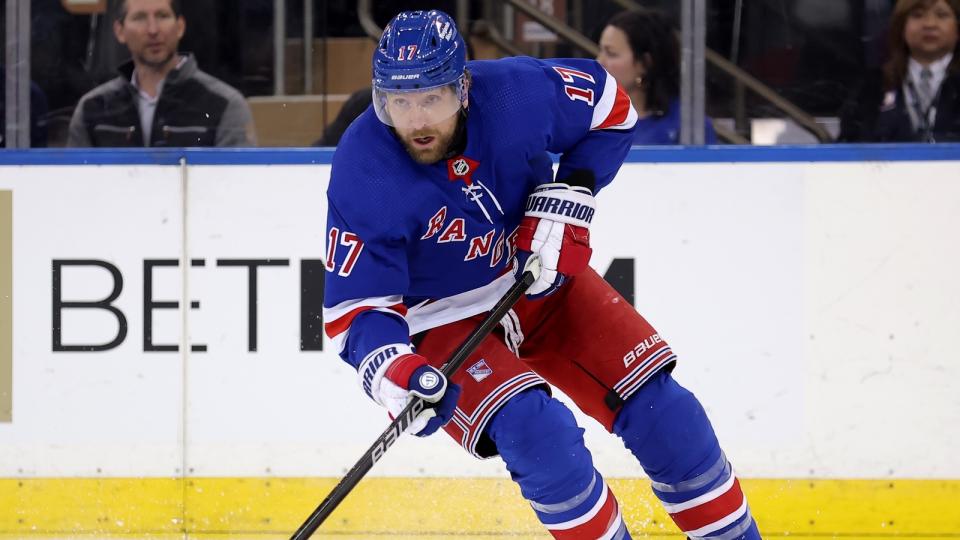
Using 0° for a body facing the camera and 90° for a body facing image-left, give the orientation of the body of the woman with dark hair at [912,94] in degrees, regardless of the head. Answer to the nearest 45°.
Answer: approximately 0°

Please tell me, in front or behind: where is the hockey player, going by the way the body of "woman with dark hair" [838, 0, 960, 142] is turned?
in front

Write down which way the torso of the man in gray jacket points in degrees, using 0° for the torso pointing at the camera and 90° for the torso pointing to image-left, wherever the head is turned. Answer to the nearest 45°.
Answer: approximately 0°
